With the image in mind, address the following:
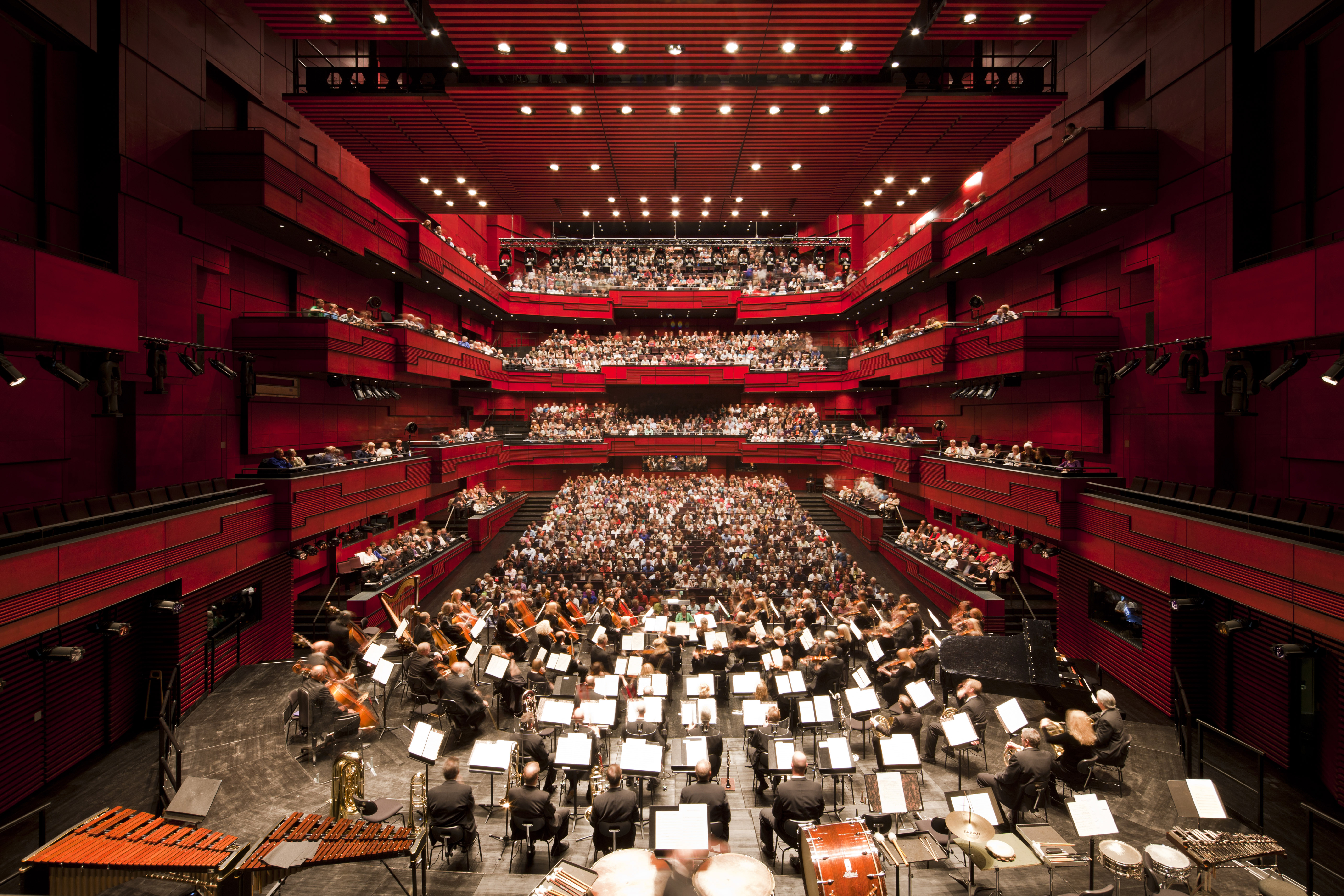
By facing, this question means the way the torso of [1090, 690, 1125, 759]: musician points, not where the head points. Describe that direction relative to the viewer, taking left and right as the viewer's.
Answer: facing away from the viewer and to the left of the viewer

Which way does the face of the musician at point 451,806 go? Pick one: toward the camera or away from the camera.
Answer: away from the camera

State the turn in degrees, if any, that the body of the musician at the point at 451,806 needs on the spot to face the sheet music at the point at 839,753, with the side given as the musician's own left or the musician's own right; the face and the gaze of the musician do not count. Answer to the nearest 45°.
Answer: approximately 90° to the musician's own right

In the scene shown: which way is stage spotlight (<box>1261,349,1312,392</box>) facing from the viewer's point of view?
to the viewer's left

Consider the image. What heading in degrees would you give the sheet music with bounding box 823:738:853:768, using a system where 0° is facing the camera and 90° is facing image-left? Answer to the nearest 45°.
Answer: approximately 0°

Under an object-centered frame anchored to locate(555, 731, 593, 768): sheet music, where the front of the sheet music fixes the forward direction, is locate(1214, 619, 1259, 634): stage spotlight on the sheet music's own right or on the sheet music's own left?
on the sheet music's own left

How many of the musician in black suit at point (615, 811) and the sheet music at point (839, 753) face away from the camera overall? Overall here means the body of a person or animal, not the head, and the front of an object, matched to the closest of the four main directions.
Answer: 1

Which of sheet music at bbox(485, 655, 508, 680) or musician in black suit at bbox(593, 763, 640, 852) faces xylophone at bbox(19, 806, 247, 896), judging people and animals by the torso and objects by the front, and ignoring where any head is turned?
the sheet music

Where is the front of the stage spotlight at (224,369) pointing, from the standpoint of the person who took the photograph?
facing to the right of the viewer

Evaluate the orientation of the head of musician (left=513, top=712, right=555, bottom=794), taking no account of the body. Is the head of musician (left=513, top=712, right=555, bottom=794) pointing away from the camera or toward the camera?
away from the camera

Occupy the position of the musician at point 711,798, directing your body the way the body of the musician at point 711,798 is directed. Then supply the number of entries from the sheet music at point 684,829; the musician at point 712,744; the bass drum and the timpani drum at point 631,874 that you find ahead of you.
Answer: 1

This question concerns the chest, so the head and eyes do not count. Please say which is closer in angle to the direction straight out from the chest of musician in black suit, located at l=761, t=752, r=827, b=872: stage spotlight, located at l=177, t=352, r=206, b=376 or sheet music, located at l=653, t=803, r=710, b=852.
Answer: the stage spotlight

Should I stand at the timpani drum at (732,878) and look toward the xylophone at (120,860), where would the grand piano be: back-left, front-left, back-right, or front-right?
back-right

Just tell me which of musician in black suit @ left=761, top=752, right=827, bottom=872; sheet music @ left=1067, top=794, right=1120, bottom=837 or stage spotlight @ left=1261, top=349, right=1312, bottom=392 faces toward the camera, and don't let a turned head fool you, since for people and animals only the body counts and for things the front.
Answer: the sheet music

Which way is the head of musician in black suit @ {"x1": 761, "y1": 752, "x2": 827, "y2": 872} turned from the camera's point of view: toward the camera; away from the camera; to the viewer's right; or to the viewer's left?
away from the camera

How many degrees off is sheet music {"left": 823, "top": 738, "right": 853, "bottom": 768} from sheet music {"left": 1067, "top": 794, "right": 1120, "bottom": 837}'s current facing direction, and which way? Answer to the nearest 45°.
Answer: approximately 90° to its right

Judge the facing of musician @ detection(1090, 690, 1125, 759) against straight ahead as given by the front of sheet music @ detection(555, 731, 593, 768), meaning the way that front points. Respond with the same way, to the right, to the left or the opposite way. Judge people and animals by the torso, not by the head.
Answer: the opposite way

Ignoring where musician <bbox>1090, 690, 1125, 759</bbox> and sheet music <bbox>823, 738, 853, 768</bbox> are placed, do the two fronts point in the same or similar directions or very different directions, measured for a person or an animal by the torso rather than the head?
very different directions

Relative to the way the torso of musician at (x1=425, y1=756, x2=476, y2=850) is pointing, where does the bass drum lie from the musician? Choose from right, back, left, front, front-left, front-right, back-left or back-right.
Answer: back-right

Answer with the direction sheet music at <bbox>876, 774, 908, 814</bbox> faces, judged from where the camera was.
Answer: facing the viewer

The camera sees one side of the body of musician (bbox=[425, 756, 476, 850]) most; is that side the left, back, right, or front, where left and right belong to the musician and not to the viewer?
back
